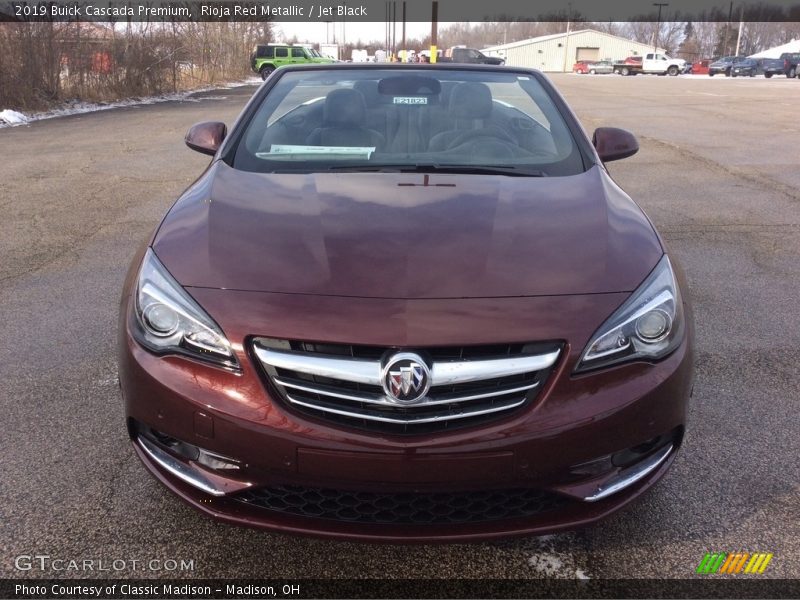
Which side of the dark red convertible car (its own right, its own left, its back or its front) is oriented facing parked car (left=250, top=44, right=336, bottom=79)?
back

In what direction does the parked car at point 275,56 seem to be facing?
to the viewer's right

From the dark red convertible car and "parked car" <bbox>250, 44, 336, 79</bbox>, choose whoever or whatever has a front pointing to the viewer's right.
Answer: the parked car

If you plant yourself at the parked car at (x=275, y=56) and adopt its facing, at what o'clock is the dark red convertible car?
The dark red convertible car is roughly at 3 o'clock from the parked car.

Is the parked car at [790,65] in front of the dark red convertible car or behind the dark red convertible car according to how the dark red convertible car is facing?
behind

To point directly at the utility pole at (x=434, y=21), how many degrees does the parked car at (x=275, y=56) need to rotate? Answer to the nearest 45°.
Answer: approximately 45° to its right

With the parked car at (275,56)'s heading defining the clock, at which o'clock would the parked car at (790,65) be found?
the parked car at (790,65) is roughly at 12 o'clock from the parked car at (275,56).

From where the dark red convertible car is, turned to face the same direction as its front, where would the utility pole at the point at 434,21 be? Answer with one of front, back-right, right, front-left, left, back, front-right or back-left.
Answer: back
